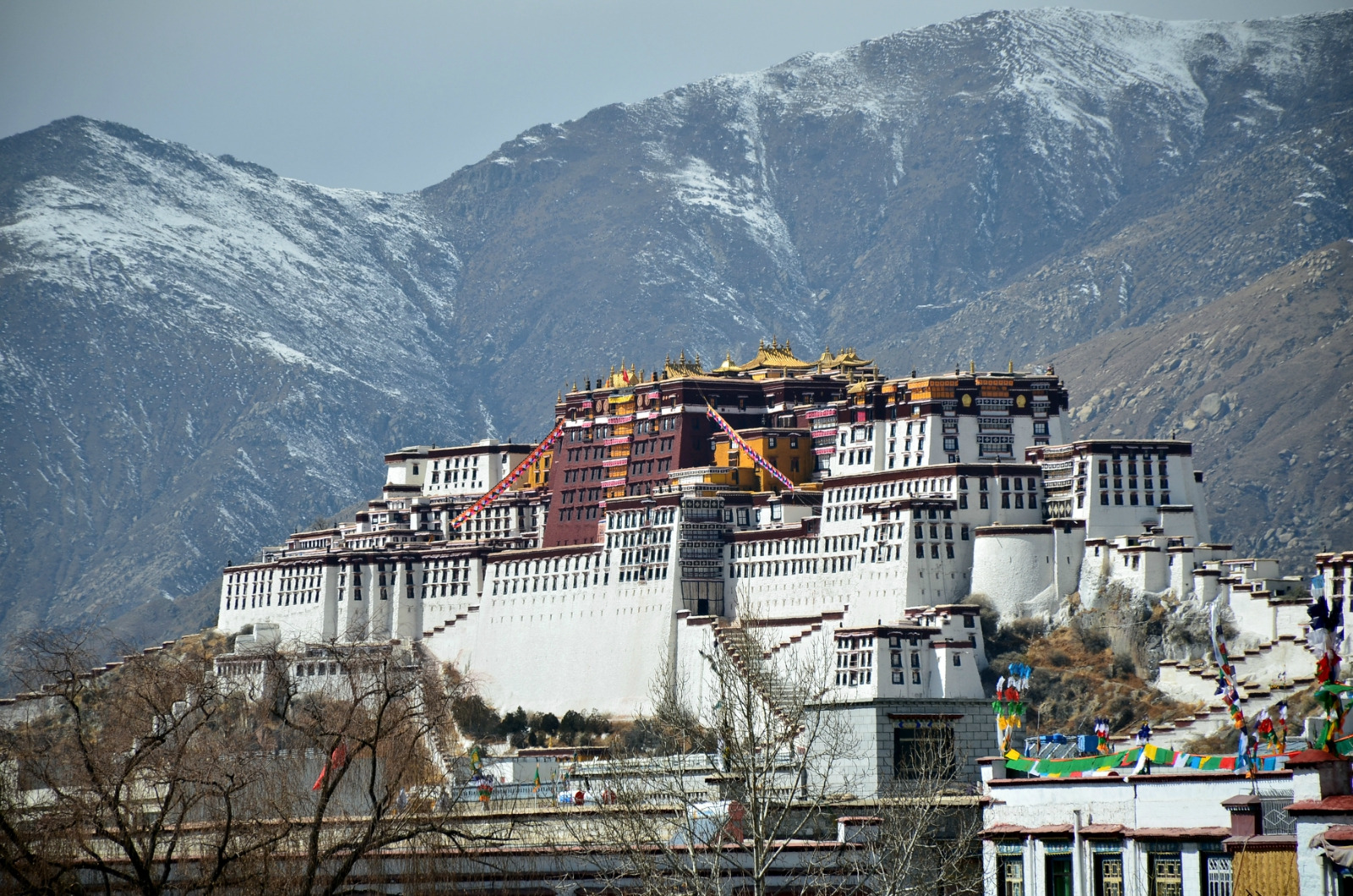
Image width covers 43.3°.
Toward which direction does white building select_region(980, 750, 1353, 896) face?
toward the camera
